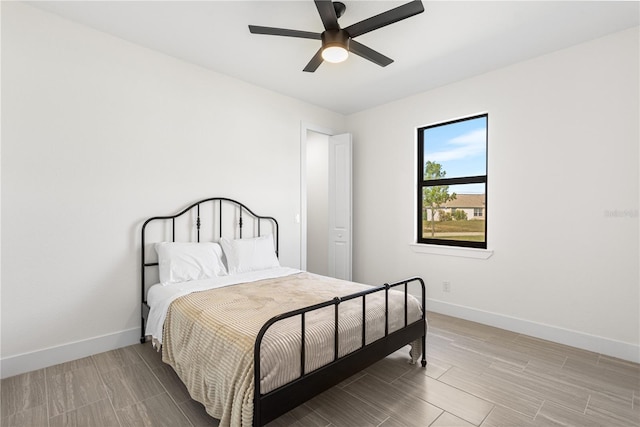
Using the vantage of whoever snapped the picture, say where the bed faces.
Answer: facing the viewer and to the right of the viewer

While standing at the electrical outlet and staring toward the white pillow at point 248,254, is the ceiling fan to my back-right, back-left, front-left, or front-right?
front-left

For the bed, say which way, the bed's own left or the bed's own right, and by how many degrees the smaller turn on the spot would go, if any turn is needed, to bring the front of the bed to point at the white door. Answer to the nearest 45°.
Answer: approximately 90° to the bed's own left

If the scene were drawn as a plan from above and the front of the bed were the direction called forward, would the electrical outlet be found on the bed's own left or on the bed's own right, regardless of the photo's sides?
on the bed's own left

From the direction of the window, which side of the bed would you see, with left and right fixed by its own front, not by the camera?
left

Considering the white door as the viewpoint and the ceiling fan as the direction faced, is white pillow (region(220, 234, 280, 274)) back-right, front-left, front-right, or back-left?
front-right

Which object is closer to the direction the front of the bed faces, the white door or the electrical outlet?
the electrical outlet

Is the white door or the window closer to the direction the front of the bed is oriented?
the window

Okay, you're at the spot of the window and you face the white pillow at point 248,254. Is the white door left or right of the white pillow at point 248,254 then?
right
